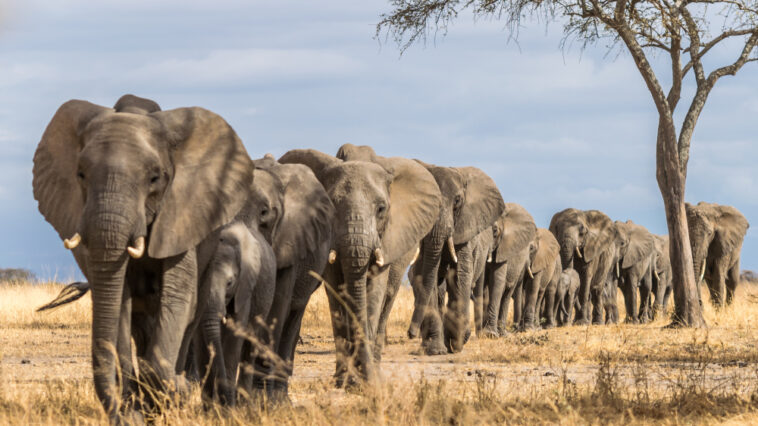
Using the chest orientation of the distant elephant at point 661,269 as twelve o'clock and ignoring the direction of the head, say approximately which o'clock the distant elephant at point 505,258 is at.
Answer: the distant elephant at point 505,258 is roughly at 11 o'clock from the distant elephant at point 661,269.

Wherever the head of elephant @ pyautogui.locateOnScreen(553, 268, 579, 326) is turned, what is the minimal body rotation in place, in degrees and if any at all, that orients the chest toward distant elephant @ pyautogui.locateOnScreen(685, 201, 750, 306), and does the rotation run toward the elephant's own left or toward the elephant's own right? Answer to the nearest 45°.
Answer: approximately 180°

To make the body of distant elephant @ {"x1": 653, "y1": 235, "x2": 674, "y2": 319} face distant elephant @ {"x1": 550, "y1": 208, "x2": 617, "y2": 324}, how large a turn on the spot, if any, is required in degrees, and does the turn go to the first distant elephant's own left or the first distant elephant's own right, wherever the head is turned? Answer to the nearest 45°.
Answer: approximately 45° to the first distant elephant's own left

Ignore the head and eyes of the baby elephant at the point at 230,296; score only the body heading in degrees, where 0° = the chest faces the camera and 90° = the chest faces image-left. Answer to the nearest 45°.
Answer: approximately 45°

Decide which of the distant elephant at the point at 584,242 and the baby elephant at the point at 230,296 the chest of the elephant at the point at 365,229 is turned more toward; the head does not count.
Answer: the baby elephant

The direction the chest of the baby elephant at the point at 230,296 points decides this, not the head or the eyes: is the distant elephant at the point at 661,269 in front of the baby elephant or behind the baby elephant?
behind

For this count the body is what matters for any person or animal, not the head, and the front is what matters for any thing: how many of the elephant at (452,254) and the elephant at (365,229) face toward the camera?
2

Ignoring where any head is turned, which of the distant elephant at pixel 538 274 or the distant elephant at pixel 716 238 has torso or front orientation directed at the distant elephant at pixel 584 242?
the distant elephant at pixel 716 238

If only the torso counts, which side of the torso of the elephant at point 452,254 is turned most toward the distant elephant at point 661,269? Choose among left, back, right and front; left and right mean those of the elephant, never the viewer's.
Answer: back

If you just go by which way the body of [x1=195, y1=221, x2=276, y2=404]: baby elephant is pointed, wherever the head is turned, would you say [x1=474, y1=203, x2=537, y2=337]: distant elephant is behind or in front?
behind

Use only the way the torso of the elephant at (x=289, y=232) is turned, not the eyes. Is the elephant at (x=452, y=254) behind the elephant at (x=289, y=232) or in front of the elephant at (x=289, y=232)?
behind

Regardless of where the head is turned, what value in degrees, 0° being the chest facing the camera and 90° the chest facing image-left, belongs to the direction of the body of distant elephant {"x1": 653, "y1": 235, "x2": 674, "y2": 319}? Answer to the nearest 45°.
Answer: approximately 45°
